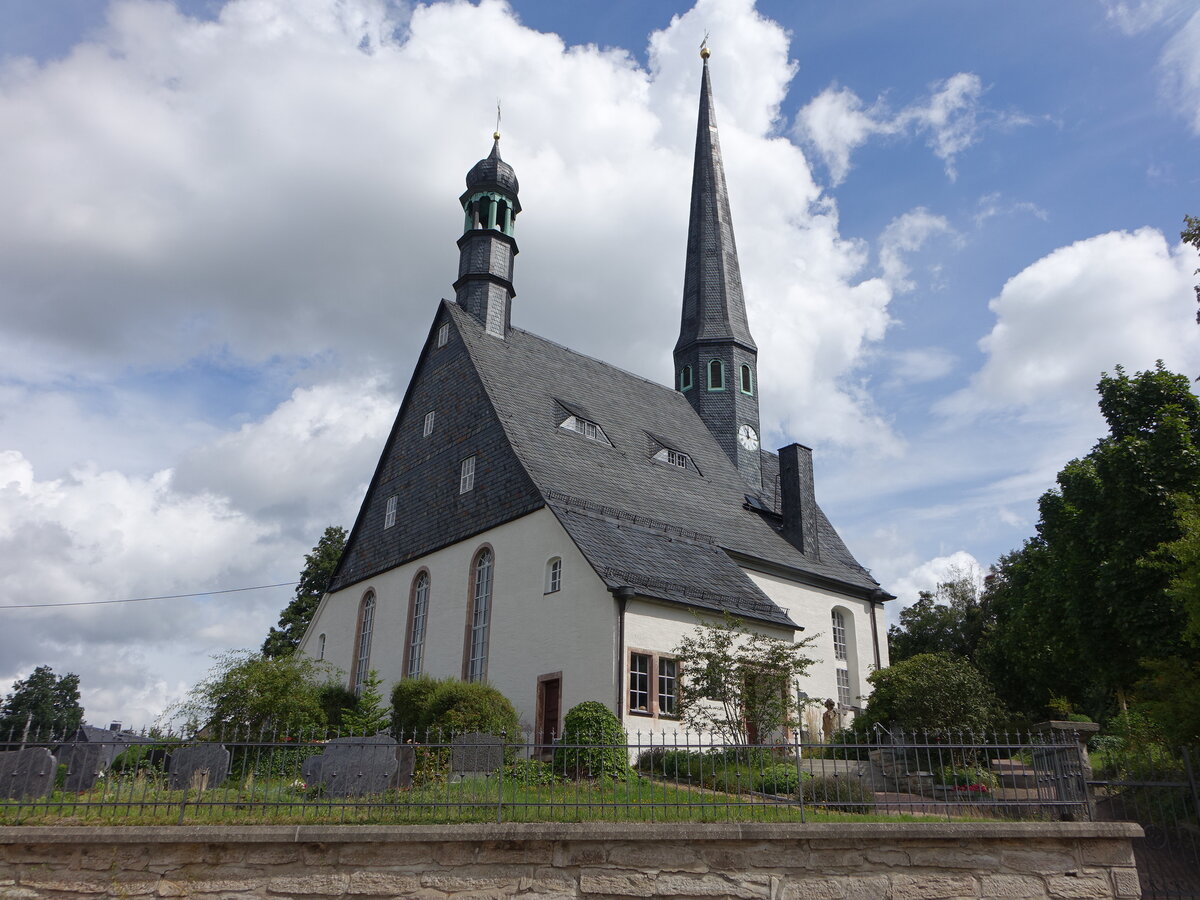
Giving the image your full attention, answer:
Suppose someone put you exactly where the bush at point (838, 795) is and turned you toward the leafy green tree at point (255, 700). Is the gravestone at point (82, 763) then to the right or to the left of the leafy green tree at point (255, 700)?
left

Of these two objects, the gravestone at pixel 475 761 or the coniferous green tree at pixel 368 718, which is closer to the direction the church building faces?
the coniferous green tree

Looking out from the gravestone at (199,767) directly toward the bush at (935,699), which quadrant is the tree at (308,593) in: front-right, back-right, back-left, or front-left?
front-left

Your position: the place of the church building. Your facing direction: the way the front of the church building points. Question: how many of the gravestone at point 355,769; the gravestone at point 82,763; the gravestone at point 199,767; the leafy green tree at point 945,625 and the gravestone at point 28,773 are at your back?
1

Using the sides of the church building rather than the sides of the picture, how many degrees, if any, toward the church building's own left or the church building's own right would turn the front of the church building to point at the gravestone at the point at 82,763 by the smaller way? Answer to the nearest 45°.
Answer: approximately 45° to the church building's own left

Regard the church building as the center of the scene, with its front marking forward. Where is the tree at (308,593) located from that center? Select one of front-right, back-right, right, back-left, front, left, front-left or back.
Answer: right

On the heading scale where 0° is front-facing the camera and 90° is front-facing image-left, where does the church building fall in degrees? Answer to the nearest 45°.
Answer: approximately 45°

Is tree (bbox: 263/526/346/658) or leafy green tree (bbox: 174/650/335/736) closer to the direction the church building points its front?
the leafy green tree

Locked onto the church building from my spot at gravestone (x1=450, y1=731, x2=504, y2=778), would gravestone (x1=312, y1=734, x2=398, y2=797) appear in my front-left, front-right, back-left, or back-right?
back-left

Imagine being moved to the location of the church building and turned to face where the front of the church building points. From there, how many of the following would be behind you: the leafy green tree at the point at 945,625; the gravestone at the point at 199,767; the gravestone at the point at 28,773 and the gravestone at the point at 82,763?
1
